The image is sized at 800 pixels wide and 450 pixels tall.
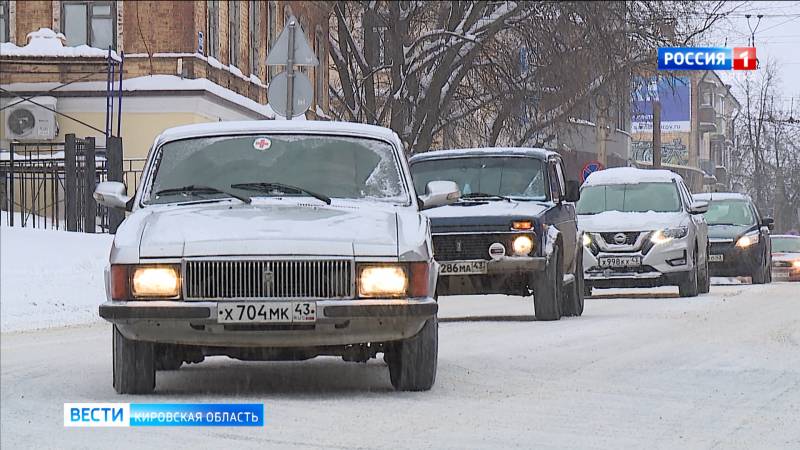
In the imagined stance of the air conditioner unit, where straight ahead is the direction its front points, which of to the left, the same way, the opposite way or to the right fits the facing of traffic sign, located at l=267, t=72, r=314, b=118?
the opposite way

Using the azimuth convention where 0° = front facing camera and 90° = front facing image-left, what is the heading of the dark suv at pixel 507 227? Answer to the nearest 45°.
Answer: approximately 0°

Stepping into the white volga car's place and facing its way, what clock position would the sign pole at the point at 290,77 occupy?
The sign pole is roughly at 6 o'clock from the white volga car.

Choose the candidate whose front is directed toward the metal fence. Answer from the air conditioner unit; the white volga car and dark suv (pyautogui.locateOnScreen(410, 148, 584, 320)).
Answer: the air conditioner unit

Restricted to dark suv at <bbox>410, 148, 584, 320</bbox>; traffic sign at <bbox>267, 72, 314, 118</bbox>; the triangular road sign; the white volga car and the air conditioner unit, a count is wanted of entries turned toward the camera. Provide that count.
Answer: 3

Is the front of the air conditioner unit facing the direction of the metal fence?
yes

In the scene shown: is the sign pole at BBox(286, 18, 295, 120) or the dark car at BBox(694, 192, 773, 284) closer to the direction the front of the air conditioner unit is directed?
the sign pole

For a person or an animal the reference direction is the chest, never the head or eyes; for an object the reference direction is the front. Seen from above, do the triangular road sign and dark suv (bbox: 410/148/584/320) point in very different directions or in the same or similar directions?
very different directions

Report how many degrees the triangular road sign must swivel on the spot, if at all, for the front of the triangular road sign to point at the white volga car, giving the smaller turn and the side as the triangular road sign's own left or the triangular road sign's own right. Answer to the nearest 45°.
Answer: approximately 180°

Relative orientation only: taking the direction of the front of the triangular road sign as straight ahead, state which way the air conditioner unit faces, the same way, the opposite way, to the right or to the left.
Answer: the opposite way

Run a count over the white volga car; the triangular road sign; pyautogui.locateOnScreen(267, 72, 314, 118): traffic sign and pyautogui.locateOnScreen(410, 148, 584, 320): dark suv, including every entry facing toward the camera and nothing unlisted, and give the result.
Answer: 2

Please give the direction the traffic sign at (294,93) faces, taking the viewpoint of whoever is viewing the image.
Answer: facing away from the viewer

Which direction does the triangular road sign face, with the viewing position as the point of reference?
facing away from the viewer
